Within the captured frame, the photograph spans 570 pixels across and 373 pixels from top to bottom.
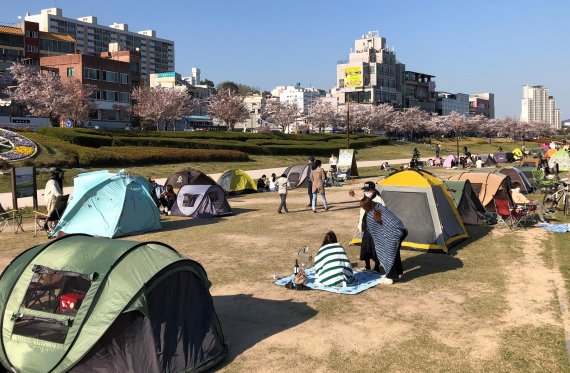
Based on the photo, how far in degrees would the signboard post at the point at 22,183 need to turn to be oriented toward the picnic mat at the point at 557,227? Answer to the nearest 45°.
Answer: approximately 45° to its left

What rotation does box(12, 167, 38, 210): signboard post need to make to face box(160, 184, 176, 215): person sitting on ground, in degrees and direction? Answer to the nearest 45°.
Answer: approximately 90° to its left

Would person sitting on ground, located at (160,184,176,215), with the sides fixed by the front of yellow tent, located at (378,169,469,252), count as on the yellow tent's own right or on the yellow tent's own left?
on the yellow tent's own right

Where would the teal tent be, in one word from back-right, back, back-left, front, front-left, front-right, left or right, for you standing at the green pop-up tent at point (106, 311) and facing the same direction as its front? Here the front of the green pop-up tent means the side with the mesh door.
back-left

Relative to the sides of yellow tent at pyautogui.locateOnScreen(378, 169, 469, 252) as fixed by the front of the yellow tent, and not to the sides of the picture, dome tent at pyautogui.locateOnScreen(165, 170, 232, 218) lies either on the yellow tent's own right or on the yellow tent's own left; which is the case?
on the yellow tent's own right

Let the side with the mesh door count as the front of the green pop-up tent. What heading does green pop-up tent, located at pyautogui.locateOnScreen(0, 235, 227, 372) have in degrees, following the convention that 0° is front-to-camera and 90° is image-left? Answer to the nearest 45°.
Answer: approximately 315°

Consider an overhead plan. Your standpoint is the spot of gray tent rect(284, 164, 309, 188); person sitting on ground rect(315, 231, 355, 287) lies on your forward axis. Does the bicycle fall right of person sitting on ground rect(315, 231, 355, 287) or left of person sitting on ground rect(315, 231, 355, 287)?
left

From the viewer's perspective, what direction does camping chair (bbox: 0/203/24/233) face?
to the viewer's right
